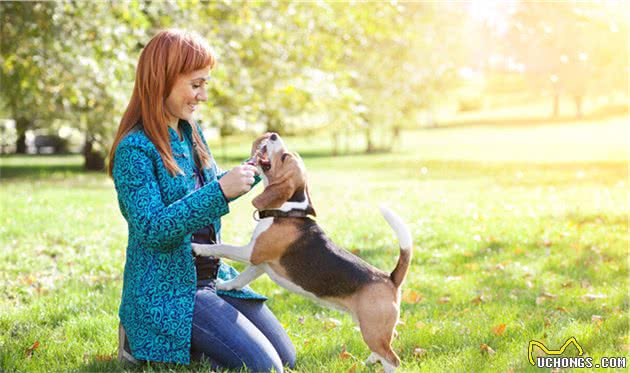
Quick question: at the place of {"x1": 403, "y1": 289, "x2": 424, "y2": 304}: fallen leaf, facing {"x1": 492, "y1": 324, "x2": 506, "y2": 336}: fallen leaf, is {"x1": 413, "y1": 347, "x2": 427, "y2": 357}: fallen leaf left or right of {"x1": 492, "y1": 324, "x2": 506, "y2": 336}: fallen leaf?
right

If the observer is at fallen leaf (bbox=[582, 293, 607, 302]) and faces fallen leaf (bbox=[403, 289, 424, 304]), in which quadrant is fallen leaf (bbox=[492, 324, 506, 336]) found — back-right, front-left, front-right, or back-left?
front-left

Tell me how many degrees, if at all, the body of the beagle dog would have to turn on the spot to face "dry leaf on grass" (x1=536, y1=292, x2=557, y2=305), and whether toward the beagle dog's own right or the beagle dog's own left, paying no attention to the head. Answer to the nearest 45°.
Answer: approximately 135° to the beagle dog's own right

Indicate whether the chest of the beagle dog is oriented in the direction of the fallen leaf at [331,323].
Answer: no

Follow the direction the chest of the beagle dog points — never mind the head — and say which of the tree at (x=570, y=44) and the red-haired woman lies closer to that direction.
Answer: the red-haired woman

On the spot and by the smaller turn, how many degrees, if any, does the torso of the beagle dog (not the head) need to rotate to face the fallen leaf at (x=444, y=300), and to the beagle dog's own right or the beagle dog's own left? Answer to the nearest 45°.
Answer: approximately 135° to the beagle dog's own right

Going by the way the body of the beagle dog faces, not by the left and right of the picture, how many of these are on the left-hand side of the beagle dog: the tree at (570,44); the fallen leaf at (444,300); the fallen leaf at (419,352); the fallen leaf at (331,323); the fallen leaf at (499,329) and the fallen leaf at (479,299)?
0

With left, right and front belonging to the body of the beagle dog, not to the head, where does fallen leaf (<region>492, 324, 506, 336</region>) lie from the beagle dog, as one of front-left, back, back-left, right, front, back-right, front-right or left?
back-right

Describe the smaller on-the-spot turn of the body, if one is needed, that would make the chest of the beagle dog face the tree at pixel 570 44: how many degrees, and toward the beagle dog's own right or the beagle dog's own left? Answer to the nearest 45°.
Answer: approximately 135° to the beagle dog's own right

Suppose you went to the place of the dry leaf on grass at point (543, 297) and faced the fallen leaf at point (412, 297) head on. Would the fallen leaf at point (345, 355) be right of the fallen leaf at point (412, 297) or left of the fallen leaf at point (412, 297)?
left

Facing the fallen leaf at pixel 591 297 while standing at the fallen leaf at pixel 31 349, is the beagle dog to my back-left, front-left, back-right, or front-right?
front-right

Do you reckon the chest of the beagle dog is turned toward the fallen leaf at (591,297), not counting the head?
no

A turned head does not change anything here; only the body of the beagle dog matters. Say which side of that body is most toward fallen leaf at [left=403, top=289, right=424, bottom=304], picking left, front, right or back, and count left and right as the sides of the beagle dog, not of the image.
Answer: right

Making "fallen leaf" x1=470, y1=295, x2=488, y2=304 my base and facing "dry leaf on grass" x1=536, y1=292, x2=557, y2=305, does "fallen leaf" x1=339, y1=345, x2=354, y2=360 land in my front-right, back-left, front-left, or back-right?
back-right

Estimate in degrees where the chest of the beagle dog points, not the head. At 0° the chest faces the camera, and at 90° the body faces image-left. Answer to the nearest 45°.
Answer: approximately 90°

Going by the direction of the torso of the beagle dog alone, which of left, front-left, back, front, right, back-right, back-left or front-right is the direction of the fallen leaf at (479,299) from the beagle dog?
back-right
